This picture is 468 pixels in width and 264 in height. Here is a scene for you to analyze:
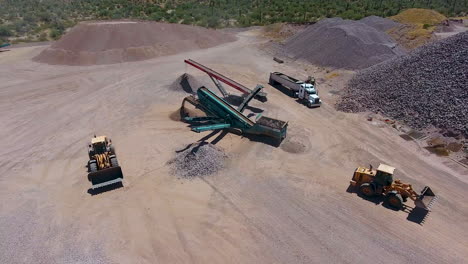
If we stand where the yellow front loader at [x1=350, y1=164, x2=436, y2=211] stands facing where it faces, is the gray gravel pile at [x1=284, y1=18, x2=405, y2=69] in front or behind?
behind

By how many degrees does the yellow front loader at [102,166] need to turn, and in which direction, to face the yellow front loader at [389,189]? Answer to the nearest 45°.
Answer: approximately 45° to its left

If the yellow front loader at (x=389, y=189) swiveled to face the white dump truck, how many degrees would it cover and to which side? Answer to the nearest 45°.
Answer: approximately 180°

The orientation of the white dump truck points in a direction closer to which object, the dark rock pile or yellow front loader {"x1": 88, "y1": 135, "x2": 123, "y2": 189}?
the dark rock pile

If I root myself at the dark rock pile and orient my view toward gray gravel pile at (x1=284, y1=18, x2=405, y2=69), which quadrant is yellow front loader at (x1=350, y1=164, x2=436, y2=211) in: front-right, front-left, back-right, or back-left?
back-left

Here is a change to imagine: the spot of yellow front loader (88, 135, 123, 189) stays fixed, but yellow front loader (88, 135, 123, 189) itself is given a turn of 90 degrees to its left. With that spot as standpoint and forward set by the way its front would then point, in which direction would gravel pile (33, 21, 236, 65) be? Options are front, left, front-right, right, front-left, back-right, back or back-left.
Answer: left

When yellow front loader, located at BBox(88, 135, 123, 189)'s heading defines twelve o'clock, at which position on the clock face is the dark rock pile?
The dark rock pile is roughly at 9 o'clock from the yellow front loader.

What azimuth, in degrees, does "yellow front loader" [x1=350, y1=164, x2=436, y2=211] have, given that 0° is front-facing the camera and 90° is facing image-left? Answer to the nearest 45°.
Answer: approximately 315°

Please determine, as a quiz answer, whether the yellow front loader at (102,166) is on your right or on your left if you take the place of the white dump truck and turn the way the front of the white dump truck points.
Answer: on your right

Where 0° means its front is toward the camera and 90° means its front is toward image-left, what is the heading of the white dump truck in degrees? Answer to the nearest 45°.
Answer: approximately 315°

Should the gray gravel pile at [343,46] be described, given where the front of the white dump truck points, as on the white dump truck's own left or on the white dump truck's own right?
on the white dump truck's own left

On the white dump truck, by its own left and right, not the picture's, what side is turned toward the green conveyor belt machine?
right
